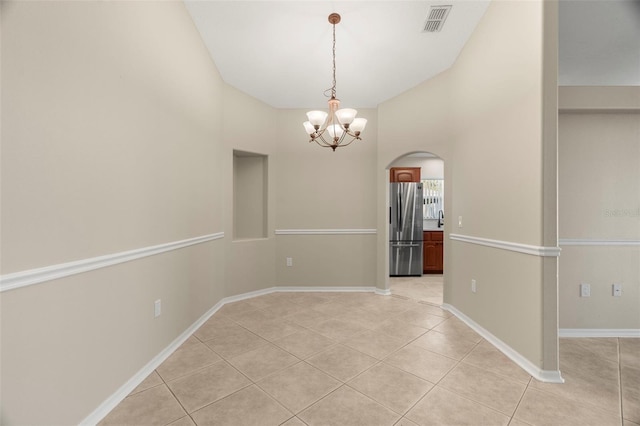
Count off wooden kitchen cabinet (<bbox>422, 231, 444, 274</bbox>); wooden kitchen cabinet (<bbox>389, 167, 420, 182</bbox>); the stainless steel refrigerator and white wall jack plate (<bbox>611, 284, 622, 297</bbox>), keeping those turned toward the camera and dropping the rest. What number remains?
4

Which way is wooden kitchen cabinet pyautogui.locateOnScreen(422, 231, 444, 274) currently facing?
toward the camera

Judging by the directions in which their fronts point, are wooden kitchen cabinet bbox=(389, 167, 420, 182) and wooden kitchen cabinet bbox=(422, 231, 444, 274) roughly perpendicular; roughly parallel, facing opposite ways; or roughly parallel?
roughly parallel

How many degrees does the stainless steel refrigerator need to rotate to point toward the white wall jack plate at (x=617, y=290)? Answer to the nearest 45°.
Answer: approximately 45° to its left

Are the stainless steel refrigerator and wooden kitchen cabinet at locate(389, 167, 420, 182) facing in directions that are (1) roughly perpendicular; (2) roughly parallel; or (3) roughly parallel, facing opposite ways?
roughly parallel

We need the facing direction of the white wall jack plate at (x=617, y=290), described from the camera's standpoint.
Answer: facing the viewer

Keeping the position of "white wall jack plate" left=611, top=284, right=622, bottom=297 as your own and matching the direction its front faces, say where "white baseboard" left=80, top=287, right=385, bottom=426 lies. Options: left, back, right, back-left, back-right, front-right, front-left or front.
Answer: front-right

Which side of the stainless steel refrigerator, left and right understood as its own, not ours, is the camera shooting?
front

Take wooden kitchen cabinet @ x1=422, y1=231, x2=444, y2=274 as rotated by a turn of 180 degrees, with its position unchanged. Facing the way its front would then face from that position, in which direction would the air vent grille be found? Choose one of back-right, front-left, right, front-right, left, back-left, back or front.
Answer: back

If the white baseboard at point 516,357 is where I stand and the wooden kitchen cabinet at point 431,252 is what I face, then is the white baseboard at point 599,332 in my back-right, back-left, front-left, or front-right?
front-right

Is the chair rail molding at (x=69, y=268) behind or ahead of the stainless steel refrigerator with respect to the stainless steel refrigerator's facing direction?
ahead

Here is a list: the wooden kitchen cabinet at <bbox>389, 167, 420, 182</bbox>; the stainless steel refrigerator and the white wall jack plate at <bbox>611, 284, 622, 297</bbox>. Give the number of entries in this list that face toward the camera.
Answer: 3
